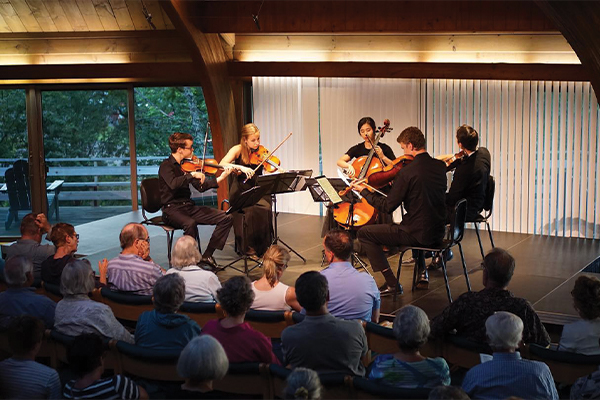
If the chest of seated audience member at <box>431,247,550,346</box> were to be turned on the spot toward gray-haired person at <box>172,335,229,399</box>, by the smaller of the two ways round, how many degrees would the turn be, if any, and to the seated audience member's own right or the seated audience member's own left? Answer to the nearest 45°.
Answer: approximately 135° to the seated audience member's own left

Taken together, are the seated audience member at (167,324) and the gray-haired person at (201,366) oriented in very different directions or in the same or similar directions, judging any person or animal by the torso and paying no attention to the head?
same or similar directions

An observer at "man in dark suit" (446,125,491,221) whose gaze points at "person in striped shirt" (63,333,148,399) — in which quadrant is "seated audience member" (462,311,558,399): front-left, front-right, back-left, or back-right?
front-left

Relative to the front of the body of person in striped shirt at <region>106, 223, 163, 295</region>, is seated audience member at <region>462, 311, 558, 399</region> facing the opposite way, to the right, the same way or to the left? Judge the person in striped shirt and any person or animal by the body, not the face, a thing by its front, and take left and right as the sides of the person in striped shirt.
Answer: the same way

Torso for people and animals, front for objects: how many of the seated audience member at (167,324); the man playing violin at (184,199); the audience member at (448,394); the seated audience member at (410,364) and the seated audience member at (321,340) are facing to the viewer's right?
1

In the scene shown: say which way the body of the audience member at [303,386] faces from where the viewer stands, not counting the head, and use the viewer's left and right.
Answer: facing away from the viewer

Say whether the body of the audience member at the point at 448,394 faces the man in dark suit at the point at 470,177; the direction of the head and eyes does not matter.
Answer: yes

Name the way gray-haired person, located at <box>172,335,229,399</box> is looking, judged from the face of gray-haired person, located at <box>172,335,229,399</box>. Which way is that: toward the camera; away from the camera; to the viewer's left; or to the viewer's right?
away from the camera

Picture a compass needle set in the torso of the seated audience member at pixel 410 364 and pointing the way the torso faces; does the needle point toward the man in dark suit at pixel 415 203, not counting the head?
yes

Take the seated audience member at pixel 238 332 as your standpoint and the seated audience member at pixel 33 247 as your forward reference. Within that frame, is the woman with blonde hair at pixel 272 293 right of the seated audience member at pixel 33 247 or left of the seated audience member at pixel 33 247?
right

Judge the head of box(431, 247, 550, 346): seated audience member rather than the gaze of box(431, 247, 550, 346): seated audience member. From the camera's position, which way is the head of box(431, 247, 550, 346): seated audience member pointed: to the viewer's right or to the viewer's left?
to the viewer's left

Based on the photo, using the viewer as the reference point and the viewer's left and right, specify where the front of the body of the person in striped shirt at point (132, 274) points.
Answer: facing away from the viewer and to the right of the viewer

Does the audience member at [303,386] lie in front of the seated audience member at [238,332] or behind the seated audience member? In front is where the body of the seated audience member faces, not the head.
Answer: behind

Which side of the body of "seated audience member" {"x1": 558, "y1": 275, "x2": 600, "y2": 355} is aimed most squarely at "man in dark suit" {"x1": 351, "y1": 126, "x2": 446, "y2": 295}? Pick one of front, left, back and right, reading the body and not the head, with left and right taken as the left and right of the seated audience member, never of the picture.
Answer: front

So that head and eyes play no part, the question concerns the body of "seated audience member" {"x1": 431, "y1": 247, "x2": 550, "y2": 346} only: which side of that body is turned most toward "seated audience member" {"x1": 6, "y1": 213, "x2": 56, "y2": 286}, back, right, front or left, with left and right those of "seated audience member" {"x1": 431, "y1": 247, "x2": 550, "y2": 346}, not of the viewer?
left

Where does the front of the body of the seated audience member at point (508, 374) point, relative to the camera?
away from the camera

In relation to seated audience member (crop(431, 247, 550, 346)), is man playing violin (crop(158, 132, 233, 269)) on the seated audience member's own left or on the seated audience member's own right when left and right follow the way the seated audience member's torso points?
on the seated audience member's own left

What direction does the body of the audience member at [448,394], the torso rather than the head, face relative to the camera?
away from the camera

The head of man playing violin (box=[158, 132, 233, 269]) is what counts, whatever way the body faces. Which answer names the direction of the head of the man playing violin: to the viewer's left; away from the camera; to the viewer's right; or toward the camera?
to the viewer's right

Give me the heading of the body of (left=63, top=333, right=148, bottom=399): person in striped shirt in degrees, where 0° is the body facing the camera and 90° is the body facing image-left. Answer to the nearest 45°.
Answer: approximately 225°

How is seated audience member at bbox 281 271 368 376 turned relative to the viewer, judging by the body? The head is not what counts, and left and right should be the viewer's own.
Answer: facing away from the viewer

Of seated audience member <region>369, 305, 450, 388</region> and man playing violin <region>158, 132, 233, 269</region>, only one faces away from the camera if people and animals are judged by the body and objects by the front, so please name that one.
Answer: the seated audience member
